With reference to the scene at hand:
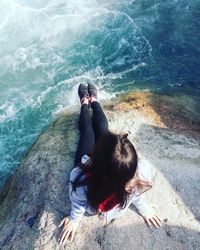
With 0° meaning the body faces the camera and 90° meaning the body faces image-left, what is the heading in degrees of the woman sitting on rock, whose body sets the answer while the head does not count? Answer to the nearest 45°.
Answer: approximately 180°
